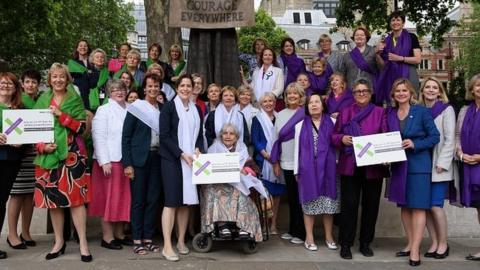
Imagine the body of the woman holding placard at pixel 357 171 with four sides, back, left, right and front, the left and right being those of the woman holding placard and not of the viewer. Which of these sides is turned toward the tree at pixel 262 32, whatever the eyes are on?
back

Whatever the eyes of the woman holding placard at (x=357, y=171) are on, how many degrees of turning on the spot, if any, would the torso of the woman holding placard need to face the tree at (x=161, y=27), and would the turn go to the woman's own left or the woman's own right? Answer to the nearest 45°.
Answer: approximately 135° to the woman's own right

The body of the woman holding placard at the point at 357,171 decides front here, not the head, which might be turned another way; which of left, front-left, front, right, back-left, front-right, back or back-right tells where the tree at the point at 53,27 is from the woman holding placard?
back-right

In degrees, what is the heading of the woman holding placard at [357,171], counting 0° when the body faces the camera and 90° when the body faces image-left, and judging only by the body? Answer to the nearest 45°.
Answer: approximately 0°
